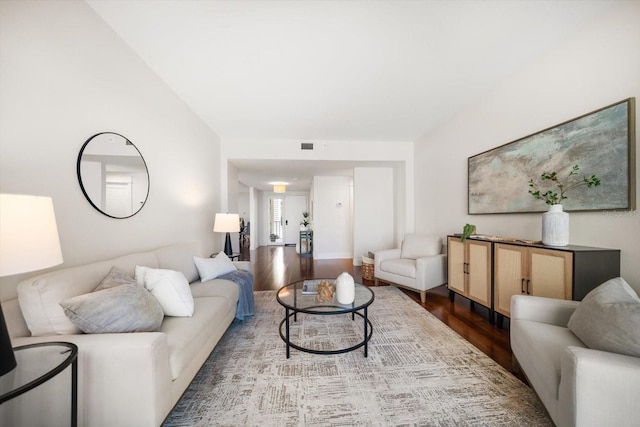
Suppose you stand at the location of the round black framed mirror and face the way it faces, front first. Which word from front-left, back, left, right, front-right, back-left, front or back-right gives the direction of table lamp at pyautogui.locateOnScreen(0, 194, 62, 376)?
front-right

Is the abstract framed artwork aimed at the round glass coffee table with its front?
yes

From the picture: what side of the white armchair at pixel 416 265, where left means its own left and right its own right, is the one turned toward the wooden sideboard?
left

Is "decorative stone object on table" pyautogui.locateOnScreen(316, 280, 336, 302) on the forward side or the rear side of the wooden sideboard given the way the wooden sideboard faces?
on the forward side

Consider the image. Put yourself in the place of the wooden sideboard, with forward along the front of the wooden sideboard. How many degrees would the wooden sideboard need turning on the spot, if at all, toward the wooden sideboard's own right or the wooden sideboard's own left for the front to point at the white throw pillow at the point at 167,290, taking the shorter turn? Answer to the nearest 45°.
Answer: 0° — it already faces it

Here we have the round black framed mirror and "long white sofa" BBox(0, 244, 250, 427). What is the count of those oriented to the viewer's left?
0

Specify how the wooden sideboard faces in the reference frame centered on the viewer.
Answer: facing the viewer and to the left of the viewer

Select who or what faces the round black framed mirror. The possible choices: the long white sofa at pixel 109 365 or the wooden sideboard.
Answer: the wooden sideboard

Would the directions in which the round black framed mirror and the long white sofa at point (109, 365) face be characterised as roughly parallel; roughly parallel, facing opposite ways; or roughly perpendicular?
roughly parallel

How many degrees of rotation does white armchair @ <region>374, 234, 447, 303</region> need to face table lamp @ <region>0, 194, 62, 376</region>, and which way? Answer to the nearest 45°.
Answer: approximately 45° to its left

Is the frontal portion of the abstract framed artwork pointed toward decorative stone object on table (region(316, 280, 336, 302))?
yes

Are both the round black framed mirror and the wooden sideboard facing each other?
yes

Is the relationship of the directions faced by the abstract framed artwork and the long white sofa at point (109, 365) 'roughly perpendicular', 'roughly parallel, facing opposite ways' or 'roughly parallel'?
roughly parallel, facing opposite ways

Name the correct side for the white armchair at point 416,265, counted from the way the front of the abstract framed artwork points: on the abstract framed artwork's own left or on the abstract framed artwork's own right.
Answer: on the abstract framed artwork's own right

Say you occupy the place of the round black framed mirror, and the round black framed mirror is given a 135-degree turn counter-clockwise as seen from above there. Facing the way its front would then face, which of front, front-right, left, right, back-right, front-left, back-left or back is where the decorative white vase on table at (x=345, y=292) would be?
back-right

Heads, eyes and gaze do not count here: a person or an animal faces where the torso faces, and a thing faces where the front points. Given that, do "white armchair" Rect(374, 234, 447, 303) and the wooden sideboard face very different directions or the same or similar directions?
same or similar directions

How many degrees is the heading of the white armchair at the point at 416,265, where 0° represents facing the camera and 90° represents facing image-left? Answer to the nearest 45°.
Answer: approximately 45°

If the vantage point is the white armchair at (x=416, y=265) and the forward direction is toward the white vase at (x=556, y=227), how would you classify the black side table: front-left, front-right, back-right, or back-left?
front-right

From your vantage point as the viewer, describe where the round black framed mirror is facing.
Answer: facing the viewer and to the right of the viewer

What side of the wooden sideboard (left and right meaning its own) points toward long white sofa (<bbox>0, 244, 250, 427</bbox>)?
front

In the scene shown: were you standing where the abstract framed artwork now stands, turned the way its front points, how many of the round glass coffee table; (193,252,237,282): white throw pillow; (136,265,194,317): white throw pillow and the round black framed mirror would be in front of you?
4

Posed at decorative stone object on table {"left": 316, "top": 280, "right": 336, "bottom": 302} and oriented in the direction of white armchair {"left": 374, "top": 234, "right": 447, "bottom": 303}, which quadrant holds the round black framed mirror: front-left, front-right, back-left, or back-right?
back-left
